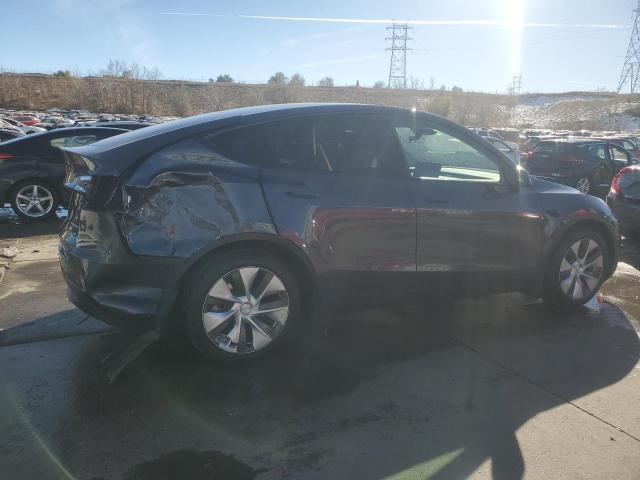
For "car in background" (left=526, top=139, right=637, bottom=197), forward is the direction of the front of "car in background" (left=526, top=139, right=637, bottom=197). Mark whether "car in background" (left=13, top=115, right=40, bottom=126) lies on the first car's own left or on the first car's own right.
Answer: on the first car's own left

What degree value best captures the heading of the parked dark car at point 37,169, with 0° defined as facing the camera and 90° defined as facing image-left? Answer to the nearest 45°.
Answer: approximately 270°

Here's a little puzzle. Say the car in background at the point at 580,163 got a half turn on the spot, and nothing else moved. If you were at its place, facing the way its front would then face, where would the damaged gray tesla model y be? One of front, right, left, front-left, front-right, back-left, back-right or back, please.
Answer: front-left

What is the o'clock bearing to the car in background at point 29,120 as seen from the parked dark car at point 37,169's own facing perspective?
The car in background is roughly at 9 o'clock from the parked dark car.

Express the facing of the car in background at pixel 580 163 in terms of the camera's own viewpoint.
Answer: facing away from the viewer and to the right of the viewer

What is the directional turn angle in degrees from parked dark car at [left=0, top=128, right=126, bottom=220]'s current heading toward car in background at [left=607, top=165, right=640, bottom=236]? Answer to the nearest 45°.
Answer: approximately 45° to its right

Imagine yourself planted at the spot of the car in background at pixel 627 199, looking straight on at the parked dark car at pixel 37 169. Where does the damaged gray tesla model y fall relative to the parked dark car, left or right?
left

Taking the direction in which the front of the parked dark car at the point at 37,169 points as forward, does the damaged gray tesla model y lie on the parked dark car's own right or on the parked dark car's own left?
on the parked dark car's own right

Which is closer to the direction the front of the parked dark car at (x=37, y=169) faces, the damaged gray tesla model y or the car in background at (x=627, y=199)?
the car in background

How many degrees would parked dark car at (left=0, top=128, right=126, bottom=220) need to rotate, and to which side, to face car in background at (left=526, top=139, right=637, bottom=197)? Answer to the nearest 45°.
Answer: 0° — it already faces it
